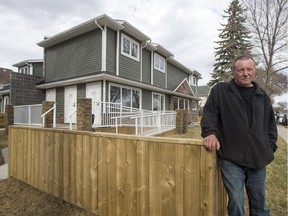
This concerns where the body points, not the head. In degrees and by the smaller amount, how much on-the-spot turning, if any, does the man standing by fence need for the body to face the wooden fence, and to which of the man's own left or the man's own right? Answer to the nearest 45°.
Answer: approximately 90° to the man's own right

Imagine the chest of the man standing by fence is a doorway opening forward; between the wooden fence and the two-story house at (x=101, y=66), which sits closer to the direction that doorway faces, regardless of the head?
the wooden fence

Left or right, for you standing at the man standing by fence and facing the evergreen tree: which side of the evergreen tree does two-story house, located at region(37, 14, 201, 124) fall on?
left

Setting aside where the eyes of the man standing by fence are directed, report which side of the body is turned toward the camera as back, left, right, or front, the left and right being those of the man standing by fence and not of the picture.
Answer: front

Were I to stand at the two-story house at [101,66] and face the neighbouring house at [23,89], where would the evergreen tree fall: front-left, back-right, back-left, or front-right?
back-right
